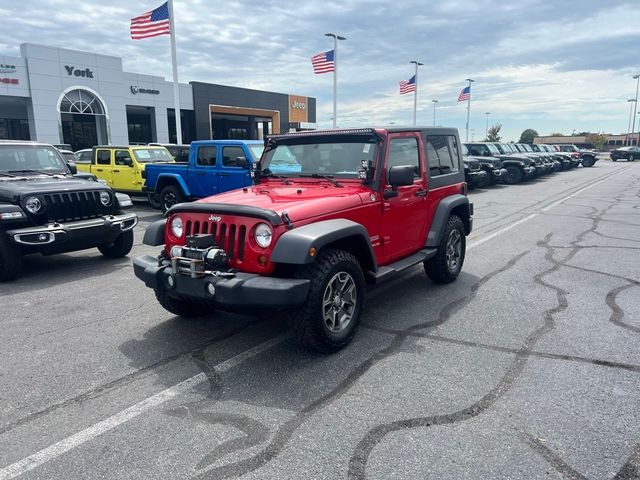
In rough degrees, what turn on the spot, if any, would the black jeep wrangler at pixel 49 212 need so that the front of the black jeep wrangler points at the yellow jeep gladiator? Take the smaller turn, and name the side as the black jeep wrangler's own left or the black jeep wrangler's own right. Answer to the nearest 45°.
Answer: approximately 135° to the black jeep wrangler's own left

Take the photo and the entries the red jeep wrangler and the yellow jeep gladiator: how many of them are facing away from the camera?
0

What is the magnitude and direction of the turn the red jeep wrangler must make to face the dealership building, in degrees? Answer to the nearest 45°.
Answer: approximately 90° to its right

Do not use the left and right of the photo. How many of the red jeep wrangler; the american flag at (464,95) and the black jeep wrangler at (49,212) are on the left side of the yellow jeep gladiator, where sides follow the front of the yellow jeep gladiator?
1

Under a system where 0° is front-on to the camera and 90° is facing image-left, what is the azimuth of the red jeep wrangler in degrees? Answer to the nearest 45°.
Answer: approximately 45°

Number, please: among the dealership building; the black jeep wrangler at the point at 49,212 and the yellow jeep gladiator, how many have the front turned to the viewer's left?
0

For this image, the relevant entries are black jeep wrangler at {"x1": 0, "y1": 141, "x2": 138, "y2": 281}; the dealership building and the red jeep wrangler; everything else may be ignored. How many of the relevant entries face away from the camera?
0

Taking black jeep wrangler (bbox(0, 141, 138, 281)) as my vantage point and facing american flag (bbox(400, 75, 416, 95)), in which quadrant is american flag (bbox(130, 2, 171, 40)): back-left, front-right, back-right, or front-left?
front-left

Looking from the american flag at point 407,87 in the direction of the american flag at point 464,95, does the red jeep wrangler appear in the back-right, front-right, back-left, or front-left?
back-right

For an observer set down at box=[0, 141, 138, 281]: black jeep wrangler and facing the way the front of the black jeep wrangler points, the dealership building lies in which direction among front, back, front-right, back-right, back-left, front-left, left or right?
back-left

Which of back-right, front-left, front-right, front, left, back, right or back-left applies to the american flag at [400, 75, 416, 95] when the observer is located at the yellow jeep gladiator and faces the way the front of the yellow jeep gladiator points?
left

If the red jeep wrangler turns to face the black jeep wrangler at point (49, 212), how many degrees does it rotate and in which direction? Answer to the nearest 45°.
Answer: approximately 90° to its right

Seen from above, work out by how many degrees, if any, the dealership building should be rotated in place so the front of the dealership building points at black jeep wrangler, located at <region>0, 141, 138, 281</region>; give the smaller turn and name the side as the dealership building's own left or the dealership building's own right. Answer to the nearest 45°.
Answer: approximately 45° to the dealership building's own right

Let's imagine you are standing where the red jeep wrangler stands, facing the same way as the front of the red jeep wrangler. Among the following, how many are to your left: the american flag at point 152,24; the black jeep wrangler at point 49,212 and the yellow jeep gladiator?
0

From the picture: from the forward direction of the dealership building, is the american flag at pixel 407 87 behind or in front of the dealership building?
in front

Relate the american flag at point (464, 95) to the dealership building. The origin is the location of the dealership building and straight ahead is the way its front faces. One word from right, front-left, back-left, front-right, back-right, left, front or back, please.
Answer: front-left

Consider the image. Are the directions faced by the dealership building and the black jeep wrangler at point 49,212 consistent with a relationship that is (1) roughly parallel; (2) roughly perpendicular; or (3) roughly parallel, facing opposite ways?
roughly parallel

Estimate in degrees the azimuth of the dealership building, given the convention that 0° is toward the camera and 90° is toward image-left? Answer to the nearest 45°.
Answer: approximately 315°

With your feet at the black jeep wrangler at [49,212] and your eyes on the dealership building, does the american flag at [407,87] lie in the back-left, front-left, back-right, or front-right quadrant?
front-right
